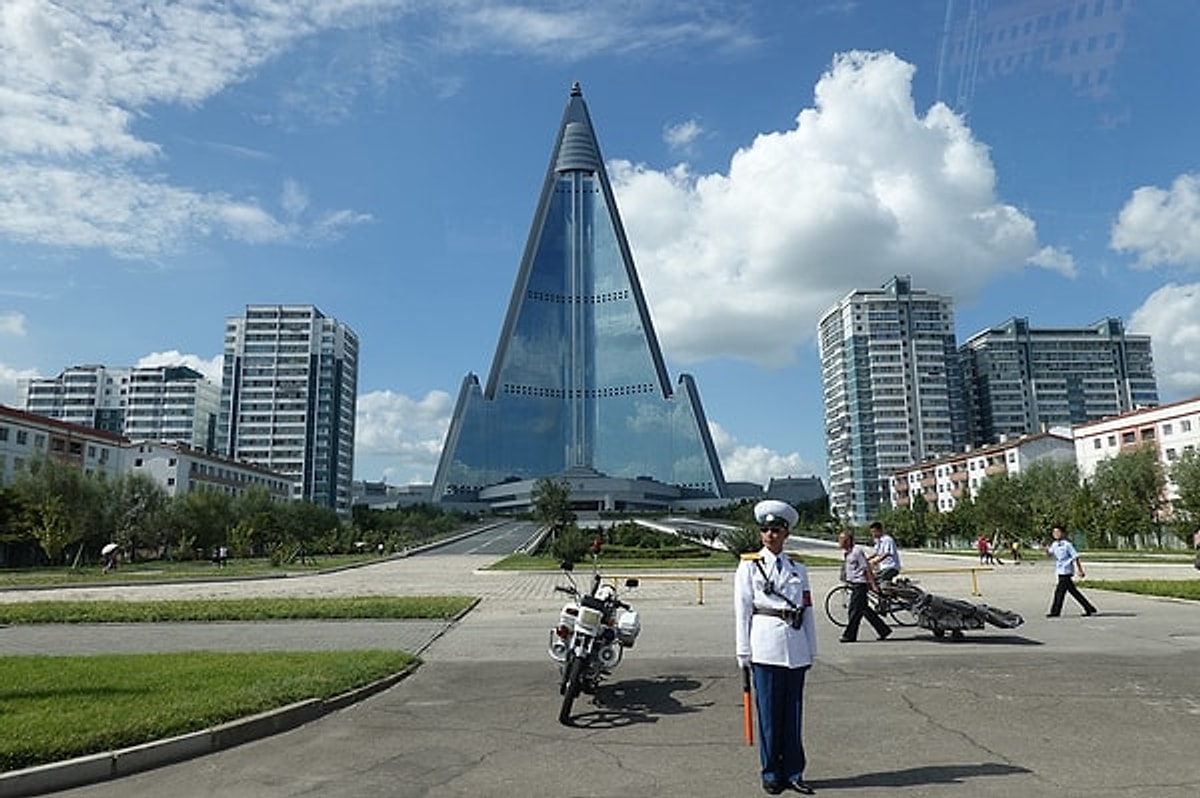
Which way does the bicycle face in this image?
to the viewer's left

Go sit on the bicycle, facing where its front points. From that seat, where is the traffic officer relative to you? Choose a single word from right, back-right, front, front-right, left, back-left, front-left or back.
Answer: left

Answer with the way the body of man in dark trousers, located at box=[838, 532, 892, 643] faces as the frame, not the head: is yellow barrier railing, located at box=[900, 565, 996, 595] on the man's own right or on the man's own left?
on the man's own right

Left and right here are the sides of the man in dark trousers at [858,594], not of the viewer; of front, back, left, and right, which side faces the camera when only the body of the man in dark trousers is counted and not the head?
left

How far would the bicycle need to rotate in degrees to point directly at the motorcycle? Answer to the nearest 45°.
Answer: approximately 45° to its left

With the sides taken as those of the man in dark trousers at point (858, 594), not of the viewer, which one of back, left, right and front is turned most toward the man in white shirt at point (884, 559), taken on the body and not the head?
right

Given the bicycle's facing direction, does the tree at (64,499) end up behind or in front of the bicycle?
in front

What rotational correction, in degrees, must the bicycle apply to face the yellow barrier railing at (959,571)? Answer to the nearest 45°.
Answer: approximately 90° to its right

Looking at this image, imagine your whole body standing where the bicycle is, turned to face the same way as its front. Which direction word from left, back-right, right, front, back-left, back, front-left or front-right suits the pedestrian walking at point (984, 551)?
right

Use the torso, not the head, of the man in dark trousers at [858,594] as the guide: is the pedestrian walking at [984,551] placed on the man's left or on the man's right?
on the man's right
